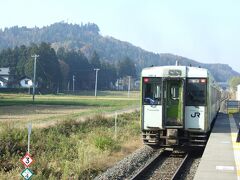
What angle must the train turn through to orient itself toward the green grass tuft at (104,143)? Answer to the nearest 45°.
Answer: approximately 90° to its right
